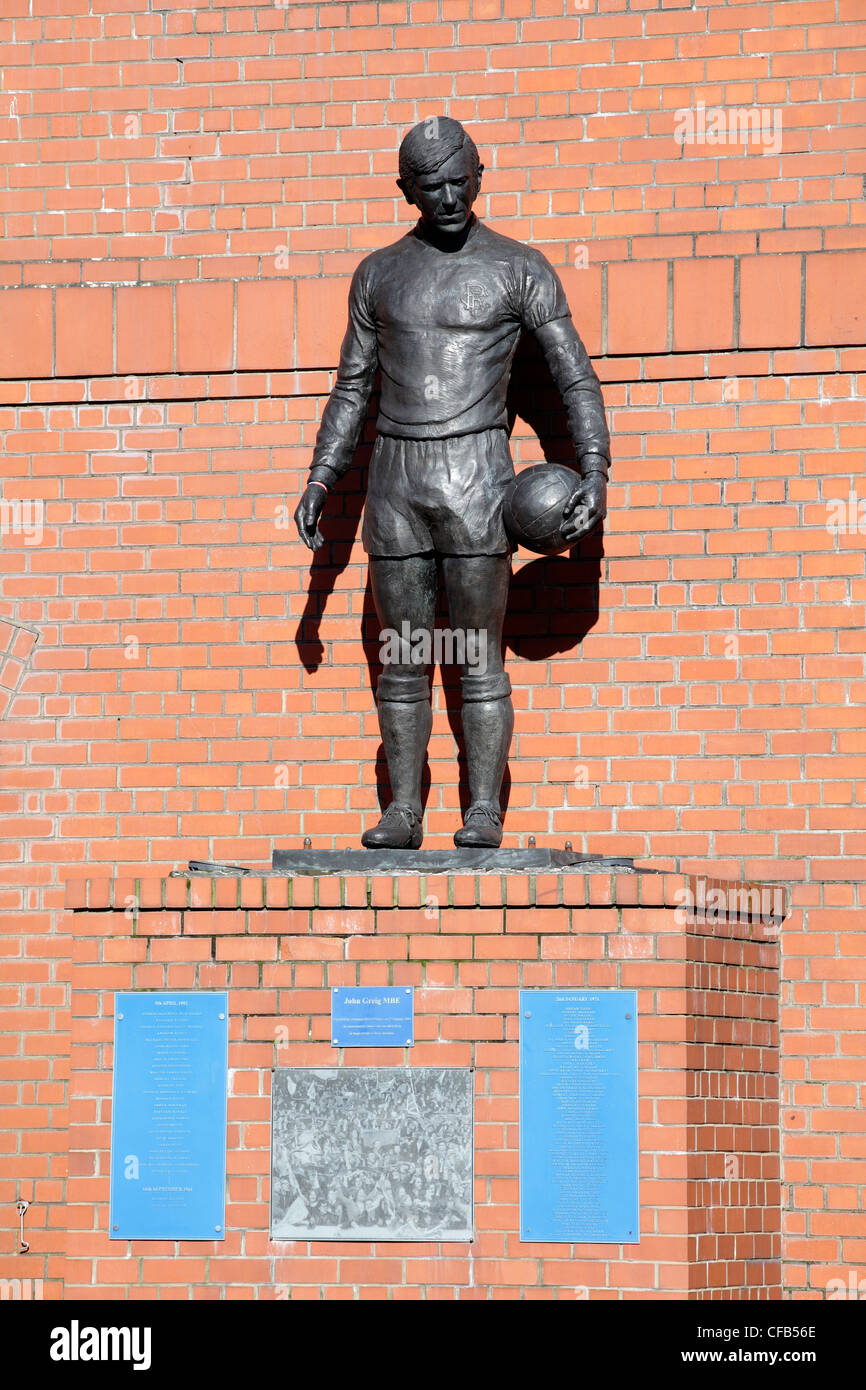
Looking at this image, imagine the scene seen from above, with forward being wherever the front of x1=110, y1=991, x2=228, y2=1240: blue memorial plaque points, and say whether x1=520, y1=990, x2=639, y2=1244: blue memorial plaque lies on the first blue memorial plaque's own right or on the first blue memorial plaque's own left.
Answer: on the first blue memorial plaque's own left

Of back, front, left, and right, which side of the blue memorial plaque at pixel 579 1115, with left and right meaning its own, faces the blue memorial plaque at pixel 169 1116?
right

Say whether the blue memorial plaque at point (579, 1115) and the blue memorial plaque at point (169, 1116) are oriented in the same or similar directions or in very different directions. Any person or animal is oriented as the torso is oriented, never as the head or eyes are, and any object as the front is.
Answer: same or similar directions

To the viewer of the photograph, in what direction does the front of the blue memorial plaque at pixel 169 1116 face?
facing the viewer

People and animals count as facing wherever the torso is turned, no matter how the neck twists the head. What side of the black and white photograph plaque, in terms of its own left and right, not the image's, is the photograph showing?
front

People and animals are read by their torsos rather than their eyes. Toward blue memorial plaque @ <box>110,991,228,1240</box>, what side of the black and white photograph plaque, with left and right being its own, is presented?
right
